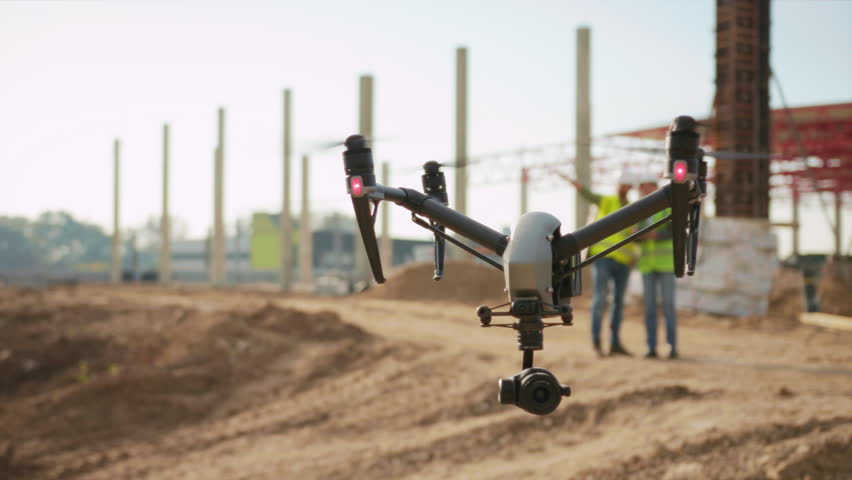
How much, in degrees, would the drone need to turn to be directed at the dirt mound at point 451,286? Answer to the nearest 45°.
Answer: approximately 180°

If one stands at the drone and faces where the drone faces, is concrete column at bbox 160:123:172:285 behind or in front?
behind

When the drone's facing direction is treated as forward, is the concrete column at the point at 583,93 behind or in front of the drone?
behind

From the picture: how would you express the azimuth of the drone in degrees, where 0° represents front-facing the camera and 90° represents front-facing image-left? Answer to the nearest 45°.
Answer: approximately 0°

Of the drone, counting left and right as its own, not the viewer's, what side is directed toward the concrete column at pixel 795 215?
back

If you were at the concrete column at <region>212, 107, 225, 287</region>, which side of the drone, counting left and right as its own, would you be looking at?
back

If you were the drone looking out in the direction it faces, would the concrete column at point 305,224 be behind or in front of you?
behind

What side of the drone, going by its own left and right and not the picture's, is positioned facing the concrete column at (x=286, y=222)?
back
